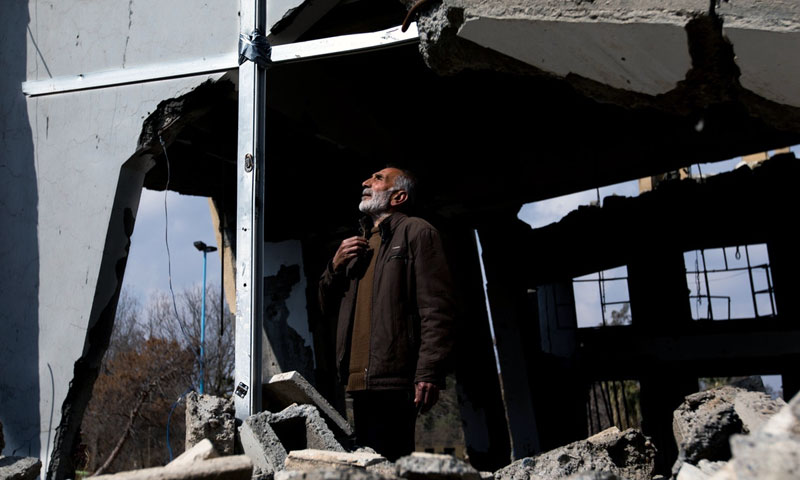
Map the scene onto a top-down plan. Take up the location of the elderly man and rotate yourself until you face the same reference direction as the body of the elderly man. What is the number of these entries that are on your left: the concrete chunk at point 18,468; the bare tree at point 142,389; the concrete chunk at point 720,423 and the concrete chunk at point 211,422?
1

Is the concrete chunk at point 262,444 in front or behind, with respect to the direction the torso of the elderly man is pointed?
in front

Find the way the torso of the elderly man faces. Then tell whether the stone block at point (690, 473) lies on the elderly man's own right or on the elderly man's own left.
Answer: on the elderly man's own left

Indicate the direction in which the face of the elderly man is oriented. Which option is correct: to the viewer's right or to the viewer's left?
to the viewer's left

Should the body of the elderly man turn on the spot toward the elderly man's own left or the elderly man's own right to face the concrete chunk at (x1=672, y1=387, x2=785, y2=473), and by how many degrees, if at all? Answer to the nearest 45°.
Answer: approximately 90° to the elderly man's own left

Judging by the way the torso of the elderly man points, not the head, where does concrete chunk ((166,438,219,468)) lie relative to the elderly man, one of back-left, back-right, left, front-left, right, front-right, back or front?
front

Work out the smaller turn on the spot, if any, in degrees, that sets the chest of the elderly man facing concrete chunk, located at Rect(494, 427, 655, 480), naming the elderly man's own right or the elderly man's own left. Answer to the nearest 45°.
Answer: approximately 135° to the elderly man's own left

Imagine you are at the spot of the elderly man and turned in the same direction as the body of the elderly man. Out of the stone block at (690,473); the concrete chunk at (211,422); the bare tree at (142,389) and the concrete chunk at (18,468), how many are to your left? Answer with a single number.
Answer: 1

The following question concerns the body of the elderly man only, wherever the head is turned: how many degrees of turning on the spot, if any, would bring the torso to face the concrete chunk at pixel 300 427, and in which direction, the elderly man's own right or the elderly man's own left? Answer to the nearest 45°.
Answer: approximately 45° to the elderly man's own right

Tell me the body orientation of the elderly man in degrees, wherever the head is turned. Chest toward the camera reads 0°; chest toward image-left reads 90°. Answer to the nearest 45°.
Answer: approximately 45°
